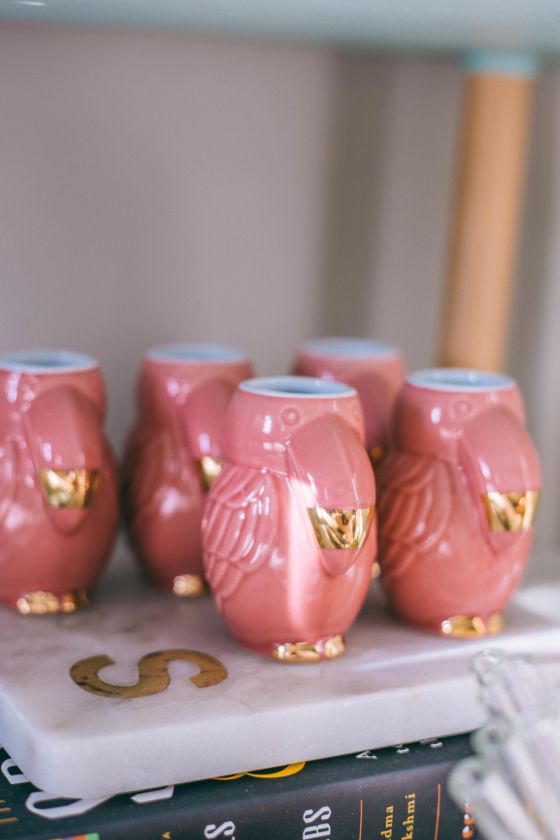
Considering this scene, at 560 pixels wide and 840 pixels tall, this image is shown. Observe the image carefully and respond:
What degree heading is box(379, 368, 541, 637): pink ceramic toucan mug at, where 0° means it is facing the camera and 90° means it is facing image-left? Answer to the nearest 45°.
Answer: approximately 315°

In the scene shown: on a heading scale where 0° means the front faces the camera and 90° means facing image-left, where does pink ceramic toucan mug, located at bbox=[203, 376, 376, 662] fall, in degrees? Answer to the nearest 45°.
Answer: approximately 315°

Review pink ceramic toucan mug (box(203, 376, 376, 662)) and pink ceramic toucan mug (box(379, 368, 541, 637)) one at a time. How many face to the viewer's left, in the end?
0
